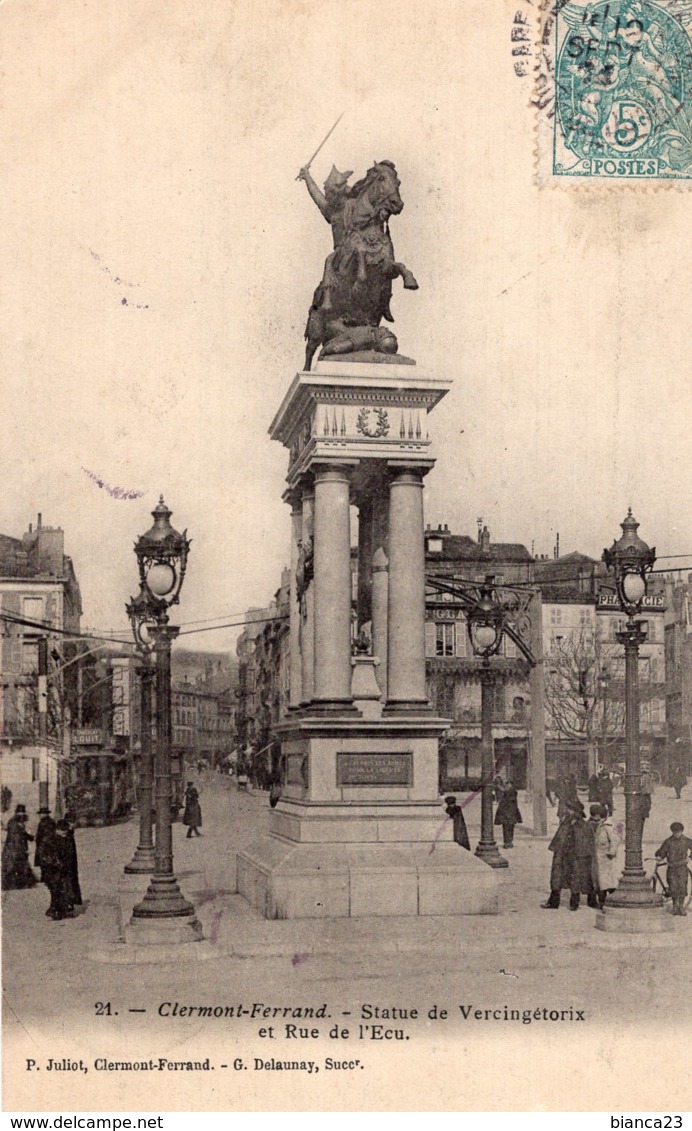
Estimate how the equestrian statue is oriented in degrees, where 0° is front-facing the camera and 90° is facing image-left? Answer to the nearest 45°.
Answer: approximately 315°
